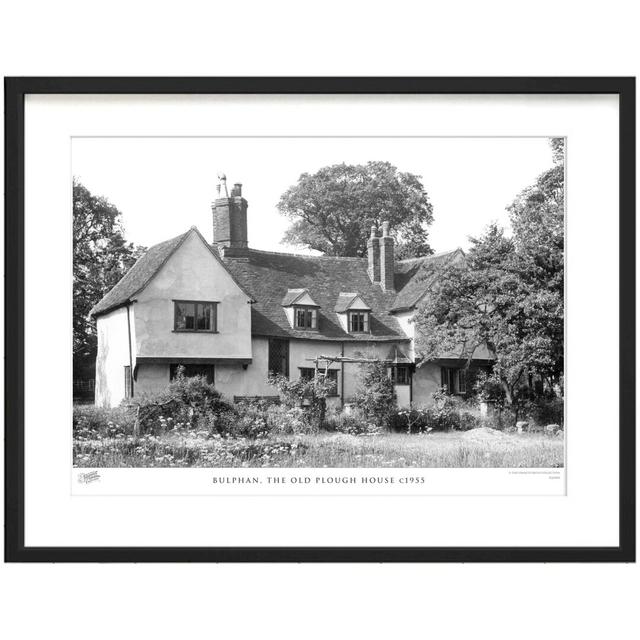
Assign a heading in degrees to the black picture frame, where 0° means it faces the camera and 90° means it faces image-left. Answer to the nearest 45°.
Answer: approximately 0°
